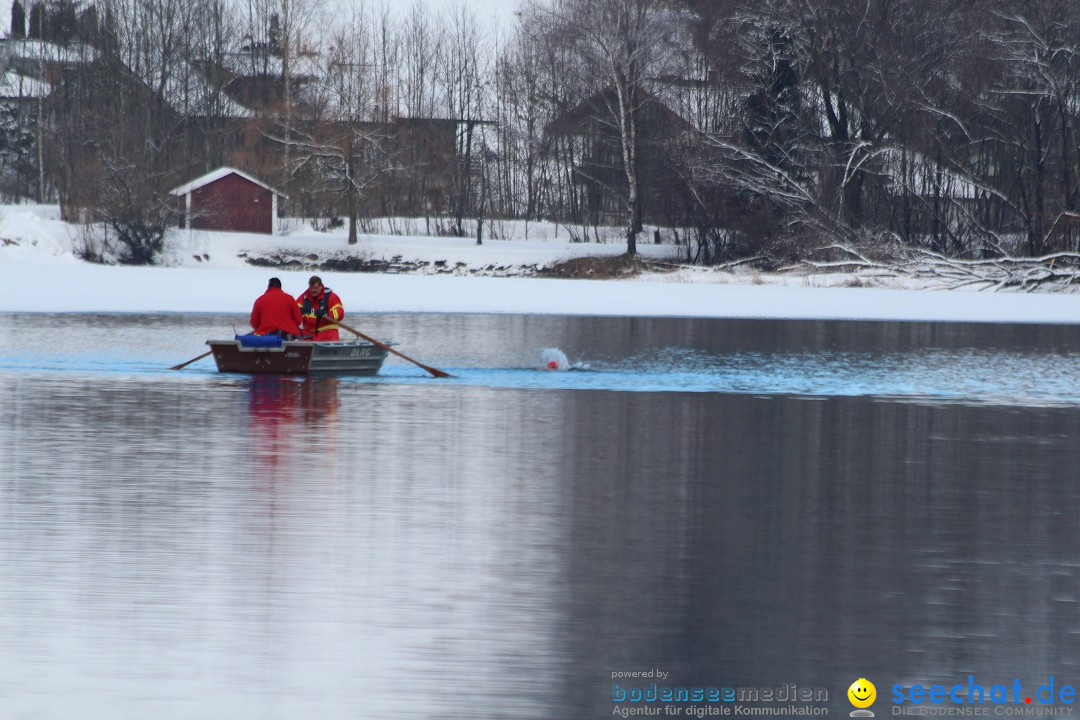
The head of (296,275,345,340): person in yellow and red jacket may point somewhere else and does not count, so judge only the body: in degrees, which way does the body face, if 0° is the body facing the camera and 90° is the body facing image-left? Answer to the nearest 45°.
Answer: approximately 45°

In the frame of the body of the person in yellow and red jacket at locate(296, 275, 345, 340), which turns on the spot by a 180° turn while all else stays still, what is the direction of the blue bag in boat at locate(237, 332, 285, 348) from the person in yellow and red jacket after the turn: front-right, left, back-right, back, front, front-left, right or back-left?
back

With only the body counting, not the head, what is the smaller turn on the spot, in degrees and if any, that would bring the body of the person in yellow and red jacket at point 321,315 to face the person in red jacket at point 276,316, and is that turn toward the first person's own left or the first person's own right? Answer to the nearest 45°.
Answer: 0° — they already face them
